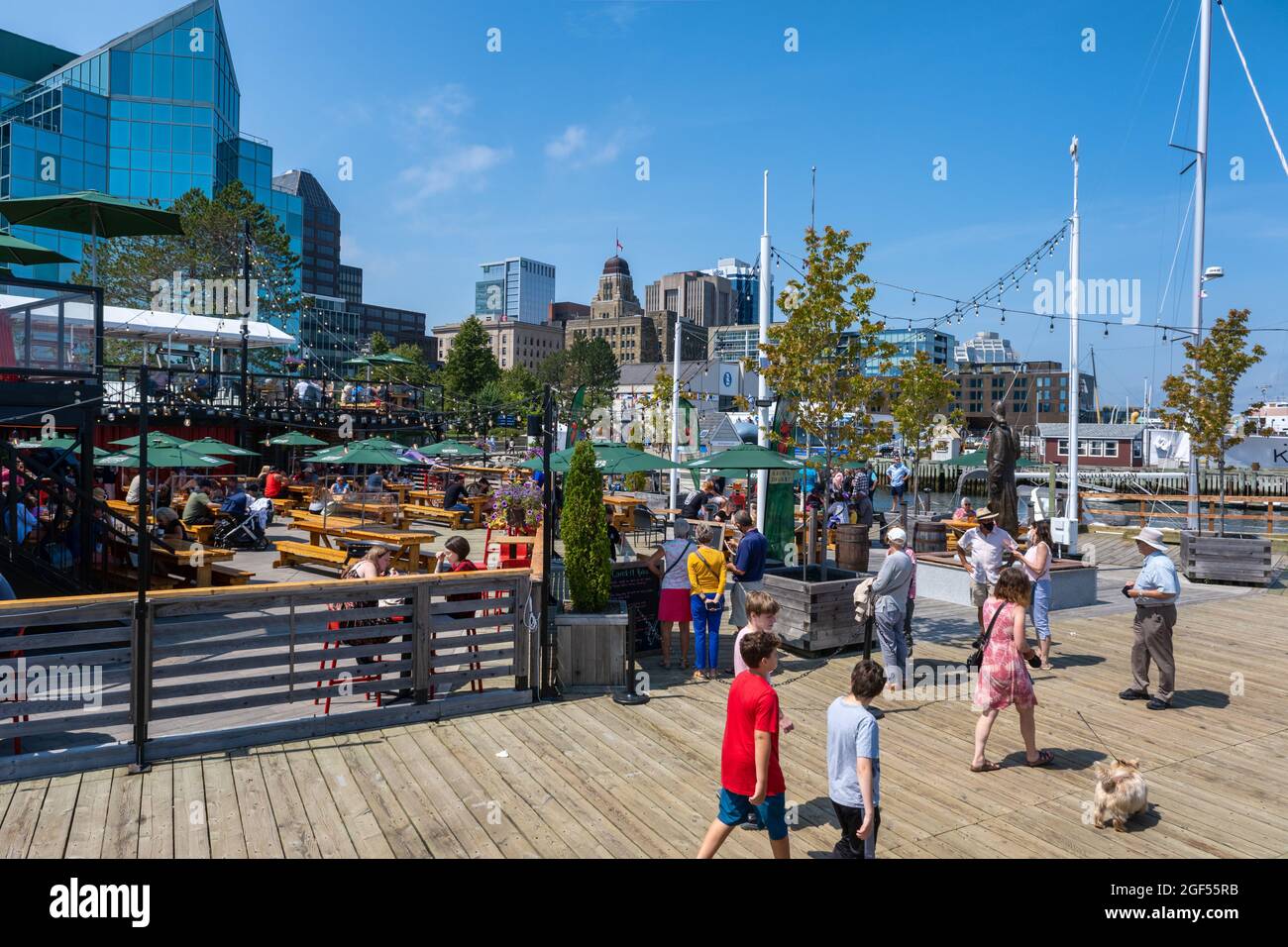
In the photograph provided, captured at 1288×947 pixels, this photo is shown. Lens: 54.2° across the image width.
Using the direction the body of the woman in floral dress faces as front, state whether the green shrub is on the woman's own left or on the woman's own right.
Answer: on the woman's own left

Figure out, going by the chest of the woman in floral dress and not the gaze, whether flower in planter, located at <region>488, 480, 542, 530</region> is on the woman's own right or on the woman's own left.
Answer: on the woman's own left

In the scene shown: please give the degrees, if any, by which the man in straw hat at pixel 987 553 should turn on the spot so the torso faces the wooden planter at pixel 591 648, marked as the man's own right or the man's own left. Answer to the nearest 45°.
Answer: approximately 45° to the man's own right

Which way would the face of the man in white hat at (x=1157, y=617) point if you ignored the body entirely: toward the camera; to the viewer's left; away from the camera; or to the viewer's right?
to the viewer's left

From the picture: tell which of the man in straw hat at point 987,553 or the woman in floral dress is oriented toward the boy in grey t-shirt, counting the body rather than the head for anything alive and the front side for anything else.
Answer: the man in straw hat

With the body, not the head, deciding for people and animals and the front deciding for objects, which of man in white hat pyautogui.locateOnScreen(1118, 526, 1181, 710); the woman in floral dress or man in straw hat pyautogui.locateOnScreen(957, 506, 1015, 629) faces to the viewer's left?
man in white hat pyautogui.locateOnScreen(1118, 526, 1181, 710)

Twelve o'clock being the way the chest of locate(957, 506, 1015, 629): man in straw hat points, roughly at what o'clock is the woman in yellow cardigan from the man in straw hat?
The woman in yellow cardigan is roughly at 2 o'clock from the man in straw hat.

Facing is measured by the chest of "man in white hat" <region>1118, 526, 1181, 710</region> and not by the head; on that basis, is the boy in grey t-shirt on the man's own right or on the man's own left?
on the man's own left

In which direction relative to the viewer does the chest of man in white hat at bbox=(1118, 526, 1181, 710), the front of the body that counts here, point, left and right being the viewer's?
facing to the left of the viewer

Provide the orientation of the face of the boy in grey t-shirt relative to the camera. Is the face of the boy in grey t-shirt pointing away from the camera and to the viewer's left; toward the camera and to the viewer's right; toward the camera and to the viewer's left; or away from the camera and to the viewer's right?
away from the camera and to the viewer's right

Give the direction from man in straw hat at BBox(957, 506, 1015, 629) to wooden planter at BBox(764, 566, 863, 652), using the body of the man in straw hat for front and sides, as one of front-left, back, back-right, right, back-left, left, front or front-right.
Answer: right

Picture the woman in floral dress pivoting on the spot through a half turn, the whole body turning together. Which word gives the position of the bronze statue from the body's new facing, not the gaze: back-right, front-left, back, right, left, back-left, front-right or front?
back-right

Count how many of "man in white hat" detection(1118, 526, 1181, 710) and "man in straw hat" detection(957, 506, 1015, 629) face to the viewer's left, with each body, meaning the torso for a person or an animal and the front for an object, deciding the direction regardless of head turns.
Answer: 1
